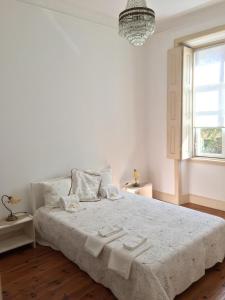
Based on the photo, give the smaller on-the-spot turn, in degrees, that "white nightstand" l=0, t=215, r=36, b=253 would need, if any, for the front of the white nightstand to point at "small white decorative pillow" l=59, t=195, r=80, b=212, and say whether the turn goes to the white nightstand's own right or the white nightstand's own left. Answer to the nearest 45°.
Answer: approximately 45° to the white nightstand's own left

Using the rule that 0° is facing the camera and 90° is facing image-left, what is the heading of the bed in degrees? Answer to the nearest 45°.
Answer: approximately 315°

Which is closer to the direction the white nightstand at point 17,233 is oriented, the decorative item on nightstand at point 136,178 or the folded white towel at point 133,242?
the folded white towel

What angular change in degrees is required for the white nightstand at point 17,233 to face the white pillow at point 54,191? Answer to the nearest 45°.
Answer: approximately 45° to its left

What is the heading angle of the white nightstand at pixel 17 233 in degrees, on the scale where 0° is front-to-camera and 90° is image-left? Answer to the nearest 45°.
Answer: approximately 315°

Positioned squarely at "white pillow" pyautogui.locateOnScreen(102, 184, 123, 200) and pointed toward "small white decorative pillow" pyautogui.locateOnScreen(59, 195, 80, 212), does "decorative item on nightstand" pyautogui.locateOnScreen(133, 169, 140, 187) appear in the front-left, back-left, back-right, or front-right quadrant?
back-right
